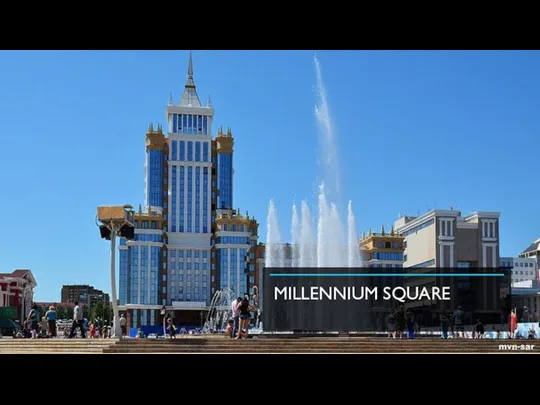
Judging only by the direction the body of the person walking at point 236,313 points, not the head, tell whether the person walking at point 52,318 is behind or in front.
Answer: behind
